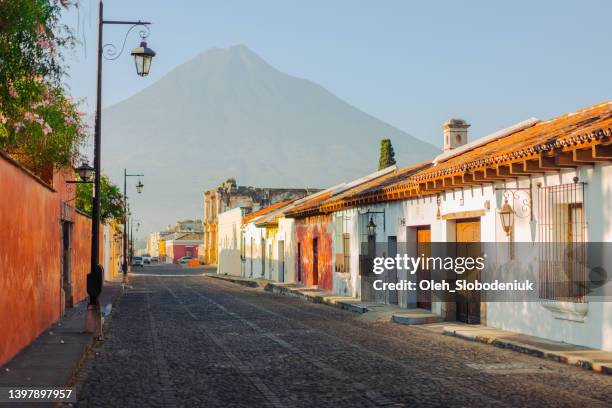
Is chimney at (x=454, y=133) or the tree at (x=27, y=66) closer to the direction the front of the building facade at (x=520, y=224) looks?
the tree

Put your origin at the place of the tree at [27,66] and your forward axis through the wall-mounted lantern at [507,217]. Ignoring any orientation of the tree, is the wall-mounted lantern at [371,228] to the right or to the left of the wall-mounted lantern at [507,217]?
left

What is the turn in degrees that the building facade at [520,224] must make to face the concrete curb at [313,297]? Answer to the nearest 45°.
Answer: approximately 90° to its right

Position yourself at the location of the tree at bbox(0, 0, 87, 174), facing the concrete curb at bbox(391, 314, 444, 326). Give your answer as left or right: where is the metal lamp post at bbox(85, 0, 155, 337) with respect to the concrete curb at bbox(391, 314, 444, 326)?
left

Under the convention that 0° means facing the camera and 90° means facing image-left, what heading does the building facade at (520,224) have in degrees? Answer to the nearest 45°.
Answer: approximately 45°

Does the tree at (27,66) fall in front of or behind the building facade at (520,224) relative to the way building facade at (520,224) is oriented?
in front

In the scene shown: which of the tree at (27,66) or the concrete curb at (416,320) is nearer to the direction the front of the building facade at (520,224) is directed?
the tree
